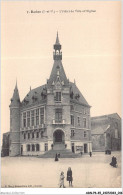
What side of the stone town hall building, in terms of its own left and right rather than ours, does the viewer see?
front
